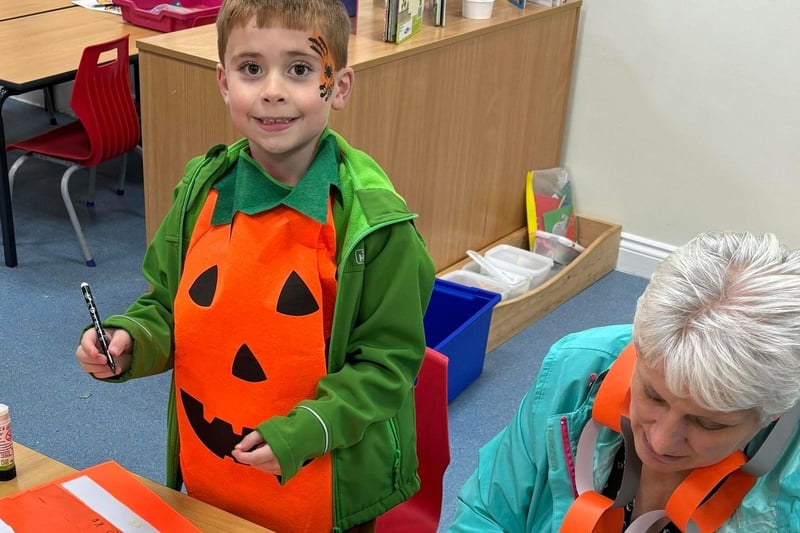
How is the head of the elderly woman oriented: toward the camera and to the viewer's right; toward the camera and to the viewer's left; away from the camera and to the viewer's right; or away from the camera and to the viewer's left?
toward the camera and to the viewer's left

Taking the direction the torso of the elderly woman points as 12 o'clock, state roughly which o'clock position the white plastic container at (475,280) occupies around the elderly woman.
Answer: The white plastic container is roughly at 4 o'clock from the elderly woman.

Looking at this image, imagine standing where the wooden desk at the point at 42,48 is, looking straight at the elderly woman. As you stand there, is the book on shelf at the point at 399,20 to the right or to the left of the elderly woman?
left

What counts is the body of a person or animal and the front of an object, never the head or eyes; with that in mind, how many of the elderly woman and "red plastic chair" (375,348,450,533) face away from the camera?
0

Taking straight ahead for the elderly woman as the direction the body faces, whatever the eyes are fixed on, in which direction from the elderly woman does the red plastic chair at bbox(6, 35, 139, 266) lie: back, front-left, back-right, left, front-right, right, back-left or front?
right

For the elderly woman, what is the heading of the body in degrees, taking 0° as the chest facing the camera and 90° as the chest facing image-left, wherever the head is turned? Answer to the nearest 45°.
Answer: approximately 45°
